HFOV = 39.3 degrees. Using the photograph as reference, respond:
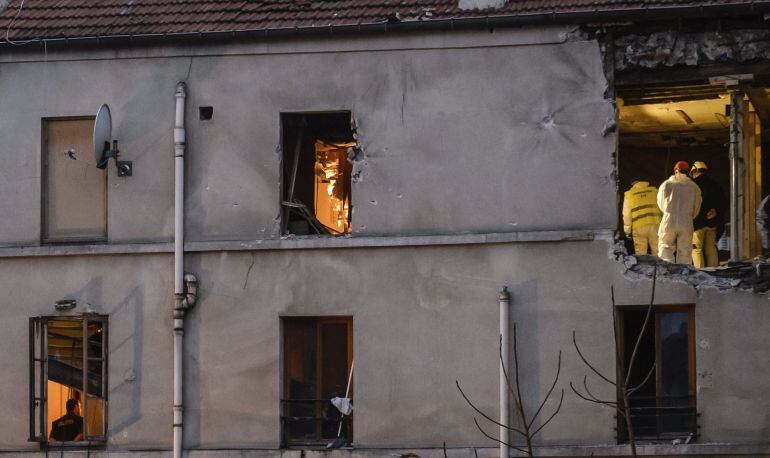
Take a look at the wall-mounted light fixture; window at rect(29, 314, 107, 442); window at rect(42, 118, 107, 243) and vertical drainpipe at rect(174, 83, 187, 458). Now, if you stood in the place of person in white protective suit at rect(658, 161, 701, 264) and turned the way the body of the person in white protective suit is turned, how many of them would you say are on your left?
4

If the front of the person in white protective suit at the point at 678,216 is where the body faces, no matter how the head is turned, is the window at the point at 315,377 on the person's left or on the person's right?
on the person's left

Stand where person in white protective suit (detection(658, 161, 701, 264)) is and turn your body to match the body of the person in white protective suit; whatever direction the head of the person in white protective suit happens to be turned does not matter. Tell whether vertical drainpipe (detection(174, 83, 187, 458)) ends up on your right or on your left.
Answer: on your left

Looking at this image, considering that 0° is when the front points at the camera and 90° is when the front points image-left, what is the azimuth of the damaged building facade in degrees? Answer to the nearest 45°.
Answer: approximately 0°

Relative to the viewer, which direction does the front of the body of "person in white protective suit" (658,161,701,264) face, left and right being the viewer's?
facing away from the viewer

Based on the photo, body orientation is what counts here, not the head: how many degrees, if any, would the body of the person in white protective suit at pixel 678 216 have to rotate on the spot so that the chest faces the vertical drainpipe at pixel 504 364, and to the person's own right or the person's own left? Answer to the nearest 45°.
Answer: approximately 135° to the person's own left

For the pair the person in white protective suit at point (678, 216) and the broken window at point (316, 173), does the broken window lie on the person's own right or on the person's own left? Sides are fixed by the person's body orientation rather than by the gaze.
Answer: on the person's own left

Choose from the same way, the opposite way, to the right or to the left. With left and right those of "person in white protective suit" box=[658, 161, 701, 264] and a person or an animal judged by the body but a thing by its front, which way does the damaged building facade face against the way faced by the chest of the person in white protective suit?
the opposite way
